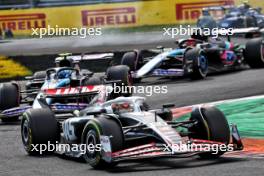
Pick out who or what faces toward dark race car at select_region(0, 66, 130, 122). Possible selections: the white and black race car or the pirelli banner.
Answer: the pirelli banner

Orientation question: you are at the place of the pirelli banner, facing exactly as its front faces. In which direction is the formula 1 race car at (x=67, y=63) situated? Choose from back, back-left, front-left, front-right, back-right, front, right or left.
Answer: front

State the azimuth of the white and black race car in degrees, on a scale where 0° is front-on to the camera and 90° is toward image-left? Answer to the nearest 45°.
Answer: approximately 315°

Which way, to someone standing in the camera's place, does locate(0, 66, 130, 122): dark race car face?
facing the viewer and to the left of the viewer

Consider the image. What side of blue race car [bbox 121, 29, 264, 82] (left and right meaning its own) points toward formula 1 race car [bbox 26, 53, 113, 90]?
front

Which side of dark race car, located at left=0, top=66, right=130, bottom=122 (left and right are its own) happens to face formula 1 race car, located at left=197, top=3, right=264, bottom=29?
back

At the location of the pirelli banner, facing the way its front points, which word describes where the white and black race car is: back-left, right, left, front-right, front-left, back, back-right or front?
front

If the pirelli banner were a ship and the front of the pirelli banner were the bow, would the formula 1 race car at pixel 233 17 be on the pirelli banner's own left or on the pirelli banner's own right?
on the pirelli banner's own left

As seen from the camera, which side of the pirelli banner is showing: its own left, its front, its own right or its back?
front

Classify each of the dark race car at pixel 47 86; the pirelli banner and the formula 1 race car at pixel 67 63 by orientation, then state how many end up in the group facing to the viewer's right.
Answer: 0

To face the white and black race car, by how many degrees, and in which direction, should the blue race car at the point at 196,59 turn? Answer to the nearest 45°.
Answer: approximately 45° to its left
